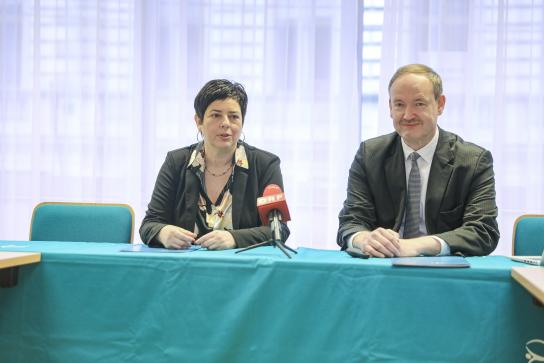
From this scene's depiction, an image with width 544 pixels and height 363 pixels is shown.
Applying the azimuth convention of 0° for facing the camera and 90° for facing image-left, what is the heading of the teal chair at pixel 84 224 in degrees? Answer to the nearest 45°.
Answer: approximately 0°

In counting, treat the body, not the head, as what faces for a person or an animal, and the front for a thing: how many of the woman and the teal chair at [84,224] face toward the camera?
2
